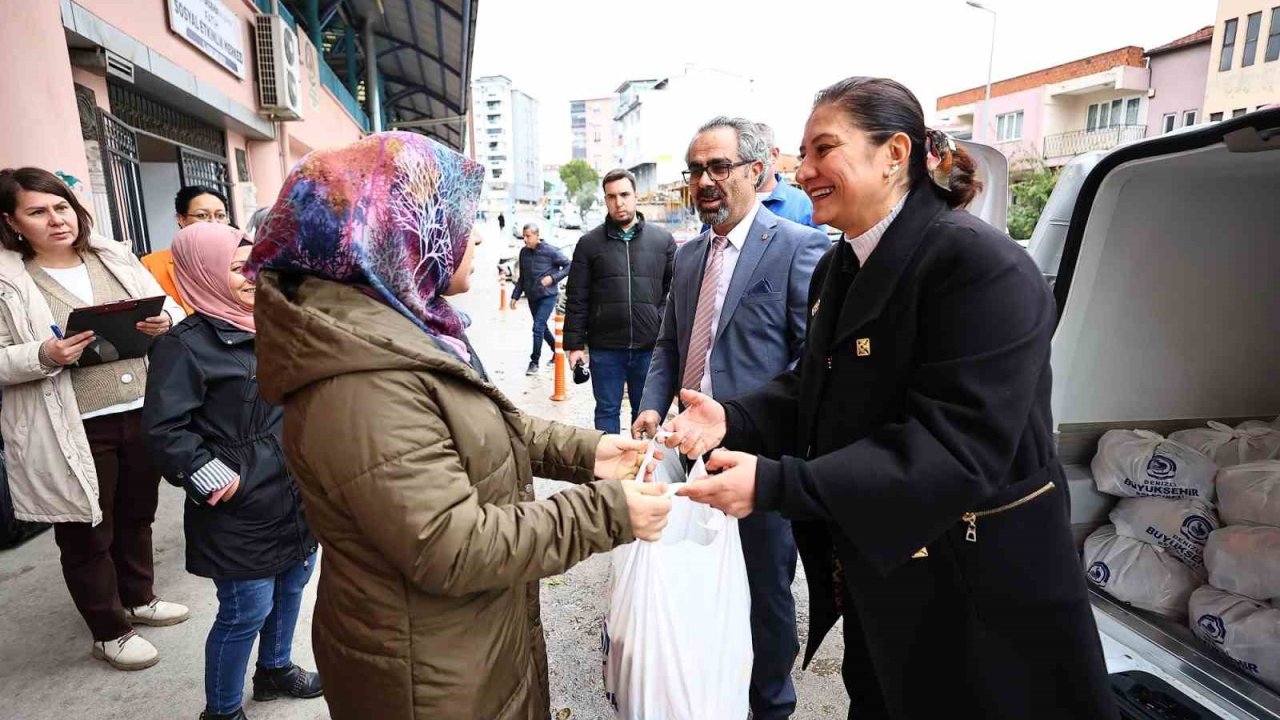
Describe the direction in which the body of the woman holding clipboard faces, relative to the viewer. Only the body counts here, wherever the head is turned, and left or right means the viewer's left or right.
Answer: facing the viewer and to the right of the viewer

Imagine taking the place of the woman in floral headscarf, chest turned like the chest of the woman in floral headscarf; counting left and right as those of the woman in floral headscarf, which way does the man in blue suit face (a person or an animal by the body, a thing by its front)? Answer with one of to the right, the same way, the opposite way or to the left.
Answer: the opposite way

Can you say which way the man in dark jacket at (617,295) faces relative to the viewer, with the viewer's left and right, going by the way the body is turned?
facing the viewer

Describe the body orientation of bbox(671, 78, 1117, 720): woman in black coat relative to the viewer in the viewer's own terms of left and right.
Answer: facing to the left of the viewer

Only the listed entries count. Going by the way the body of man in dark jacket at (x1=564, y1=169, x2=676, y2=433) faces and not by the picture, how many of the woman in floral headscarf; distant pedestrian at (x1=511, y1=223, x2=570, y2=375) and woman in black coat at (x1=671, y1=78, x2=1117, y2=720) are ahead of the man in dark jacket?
2

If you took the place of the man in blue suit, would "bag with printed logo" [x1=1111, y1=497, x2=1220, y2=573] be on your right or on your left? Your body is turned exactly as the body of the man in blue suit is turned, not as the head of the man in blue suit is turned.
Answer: on your left

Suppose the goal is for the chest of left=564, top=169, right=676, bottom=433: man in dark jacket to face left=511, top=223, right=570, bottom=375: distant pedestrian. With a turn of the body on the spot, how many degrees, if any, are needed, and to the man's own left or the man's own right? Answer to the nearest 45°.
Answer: approximately 180°

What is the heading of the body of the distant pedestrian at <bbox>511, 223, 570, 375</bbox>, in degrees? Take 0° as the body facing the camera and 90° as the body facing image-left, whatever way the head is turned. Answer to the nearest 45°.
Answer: approximately 45°

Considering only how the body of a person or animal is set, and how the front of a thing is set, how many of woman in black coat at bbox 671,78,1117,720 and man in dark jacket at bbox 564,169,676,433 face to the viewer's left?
1

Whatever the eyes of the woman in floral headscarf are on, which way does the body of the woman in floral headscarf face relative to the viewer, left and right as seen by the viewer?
facing to the right of the viewer

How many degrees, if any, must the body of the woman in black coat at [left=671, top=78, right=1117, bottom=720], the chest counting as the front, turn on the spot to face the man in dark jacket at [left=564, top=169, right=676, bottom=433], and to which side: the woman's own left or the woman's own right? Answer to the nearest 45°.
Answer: approximately 45° to the woman's own right

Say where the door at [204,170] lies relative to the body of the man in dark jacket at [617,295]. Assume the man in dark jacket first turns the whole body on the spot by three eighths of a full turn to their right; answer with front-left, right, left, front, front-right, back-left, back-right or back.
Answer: front

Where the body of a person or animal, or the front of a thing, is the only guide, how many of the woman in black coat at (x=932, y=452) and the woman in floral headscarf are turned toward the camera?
0

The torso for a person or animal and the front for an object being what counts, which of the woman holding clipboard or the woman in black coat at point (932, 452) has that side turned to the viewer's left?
the woman in black coat
